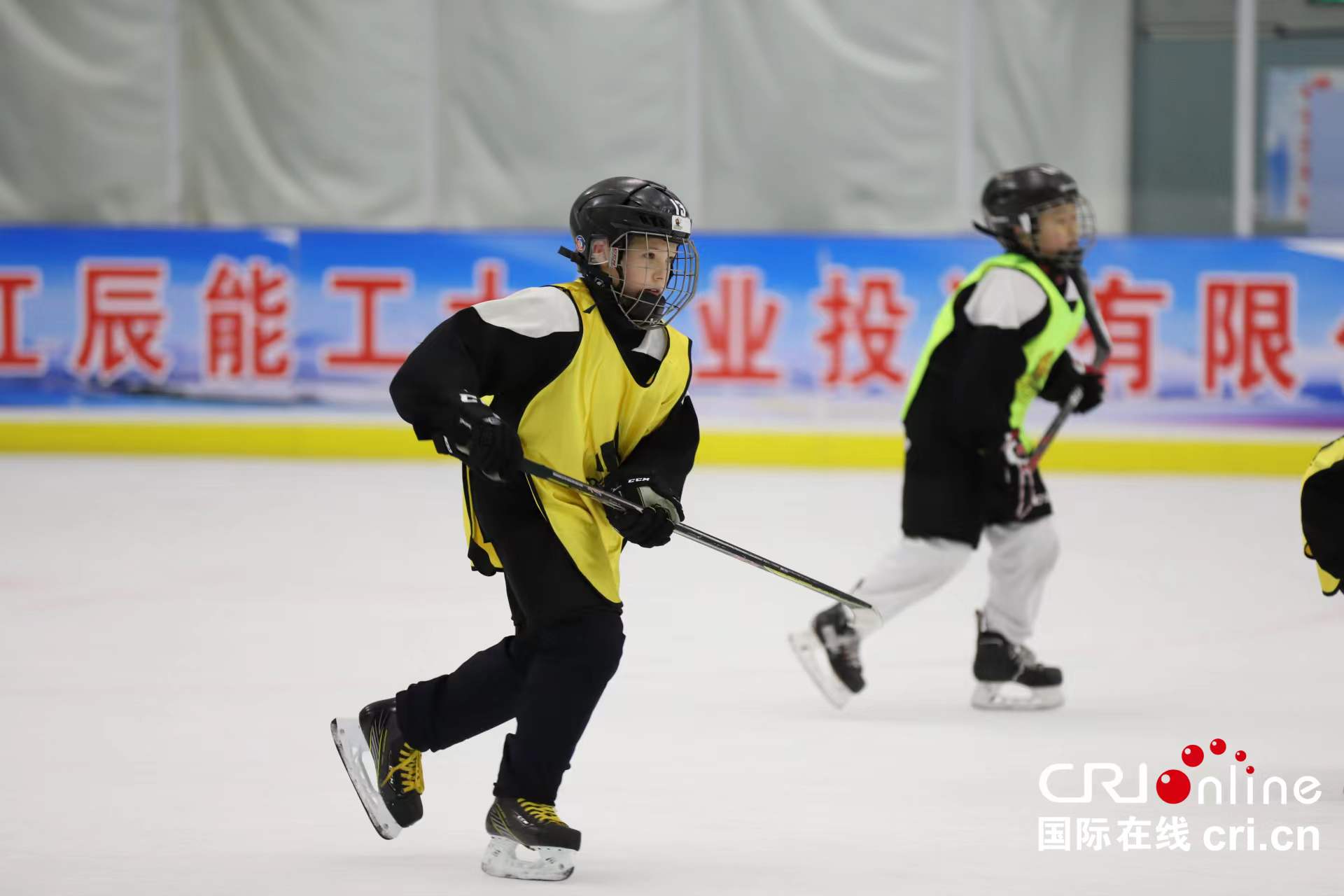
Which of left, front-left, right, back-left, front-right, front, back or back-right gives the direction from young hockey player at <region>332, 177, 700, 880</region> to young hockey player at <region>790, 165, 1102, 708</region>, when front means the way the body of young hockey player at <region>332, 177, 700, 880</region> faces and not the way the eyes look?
left

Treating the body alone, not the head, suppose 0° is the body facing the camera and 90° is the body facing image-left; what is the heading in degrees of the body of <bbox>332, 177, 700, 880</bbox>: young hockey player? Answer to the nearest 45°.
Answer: approximately 315°

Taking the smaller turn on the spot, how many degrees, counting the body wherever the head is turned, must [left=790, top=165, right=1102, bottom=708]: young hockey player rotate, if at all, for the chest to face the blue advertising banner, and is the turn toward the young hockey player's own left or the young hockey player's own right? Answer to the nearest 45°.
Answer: approximately 135° to the young hockey player's own left

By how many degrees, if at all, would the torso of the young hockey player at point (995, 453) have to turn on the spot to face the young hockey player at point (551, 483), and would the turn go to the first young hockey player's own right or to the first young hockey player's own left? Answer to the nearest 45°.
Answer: approximately 135° to the first young hockey player's own right

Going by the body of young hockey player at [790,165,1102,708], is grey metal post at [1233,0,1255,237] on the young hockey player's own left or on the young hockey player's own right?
on the young hockey player's own left

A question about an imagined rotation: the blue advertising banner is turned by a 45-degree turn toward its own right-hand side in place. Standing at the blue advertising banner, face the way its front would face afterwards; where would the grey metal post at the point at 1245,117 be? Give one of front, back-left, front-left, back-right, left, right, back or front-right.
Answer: back-left

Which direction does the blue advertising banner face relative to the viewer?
toward the camera

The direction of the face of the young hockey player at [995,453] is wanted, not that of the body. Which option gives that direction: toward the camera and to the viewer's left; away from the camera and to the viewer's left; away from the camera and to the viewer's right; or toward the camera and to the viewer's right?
toward the camera and to the viewer's right

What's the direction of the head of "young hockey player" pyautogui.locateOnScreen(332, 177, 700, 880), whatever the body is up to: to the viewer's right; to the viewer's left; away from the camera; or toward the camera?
to the viewer's right

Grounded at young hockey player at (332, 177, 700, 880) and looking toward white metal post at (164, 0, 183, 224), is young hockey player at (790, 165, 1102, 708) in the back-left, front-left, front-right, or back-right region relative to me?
front-right
